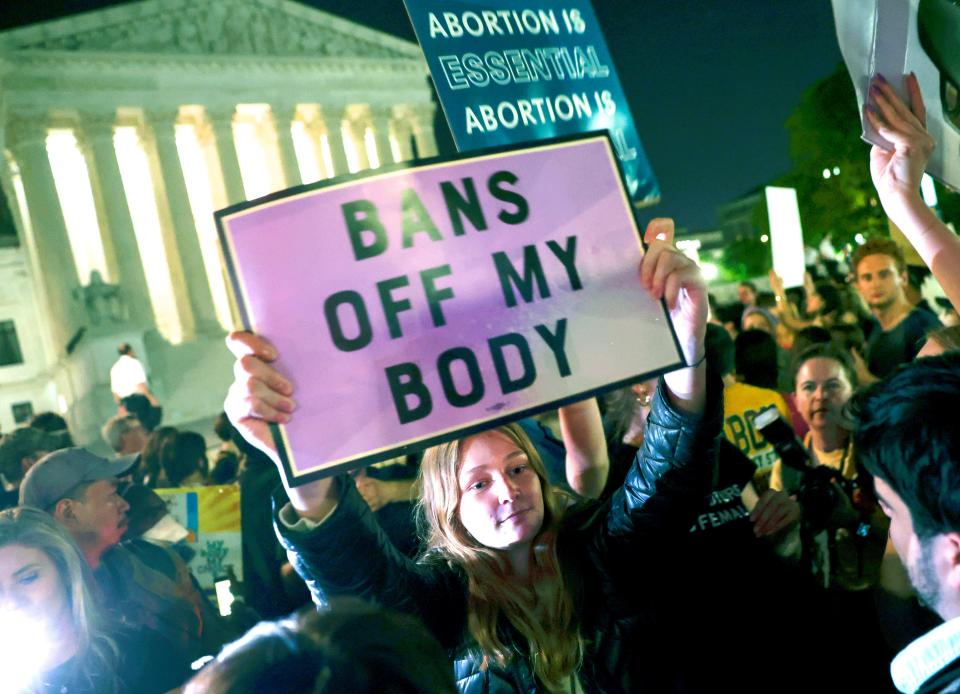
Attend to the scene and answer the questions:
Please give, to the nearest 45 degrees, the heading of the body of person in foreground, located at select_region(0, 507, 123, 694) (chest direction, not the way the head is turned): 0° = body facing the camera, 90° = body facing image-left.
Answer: approximately 45°

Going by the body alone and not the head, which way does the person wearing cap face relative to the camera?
to the viewer's right

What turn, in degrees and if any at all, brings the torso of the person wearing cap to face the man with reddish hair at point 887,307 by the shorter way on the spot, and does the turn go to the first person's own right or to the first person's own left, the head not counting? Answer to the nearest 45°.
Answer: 0° — they already face them

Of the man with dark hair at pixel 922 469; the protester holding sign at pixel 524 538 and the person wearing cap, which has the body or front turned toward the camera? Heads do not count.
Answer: the protester holding sign

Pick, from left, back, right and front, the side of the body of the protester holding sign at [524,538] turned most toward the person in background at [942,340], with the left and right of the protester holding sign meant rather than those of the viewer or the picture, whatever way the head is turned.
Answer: left

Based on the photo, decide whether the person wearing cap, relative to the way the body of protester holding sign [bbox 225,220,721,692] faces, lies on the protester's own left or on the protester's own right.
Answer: on the protester's own right

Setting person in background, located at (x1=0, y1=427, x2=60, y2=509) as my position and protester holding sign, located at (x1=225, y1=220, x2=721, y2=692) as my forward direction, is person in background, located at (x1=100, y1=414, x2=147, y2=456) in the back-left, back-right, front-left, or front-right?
back-left

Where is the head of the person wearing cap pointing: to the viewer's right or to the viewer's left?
to the viewer's right

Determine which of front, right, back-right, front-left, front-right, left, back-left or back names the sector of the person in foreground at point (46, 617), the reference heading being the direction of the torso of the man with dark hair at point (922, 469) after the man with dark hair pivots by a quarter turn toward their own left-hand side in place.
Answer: front-right

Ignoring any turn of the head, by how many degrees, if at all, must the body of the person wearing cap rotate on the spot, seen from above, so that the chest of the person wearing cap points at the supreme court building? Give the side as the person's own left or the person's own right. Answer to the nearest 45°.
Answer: approximately 90° to the person's own left

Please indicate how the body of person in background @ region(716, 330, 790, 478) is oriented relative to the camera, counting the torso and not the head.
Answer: away from the camera

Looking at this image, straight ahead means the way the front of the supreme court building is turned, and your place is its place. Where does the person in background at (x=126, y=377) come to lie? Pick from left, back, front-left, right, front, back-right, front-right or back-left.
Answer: front-right
